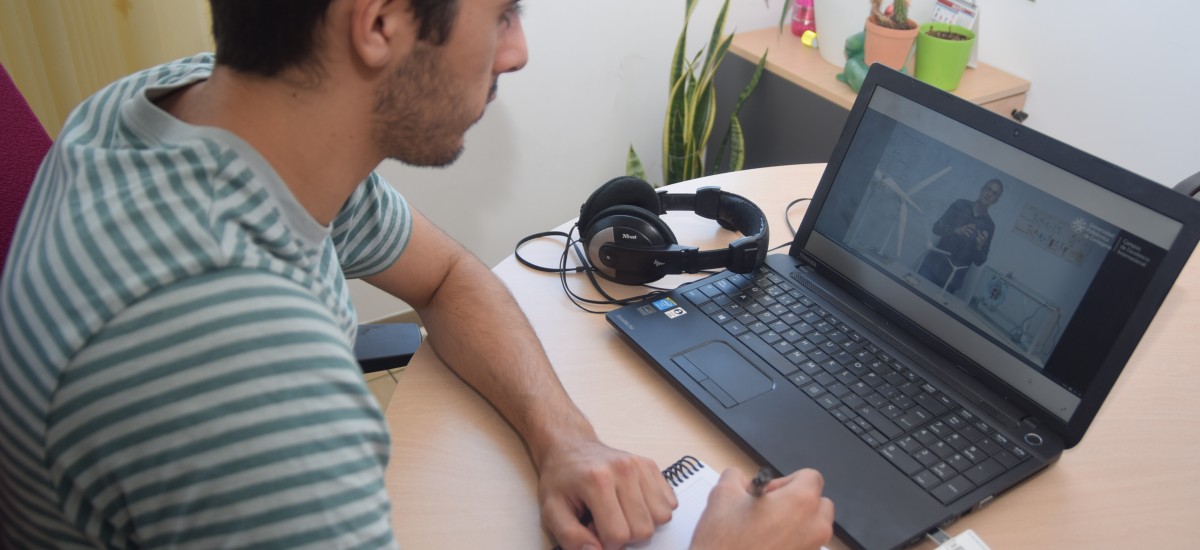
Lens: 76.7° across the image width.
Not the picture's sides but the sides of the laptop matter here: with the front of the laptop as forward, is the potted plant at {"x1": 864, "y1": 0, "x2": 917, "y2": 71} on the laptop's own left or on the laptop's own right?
on the laptop's own right

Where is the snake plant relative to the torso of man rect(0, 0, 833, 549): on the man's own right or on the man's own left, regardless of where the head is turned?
on the man's own left

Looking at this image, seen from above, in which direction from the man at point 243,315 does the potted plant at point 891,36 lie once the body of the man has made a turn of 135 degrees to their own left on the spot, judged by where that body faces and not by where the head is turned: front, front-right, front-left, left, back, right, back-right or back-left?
right

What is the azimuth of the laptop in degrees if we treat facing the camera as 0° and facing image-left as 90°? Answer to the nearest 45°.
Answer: approximately 45°

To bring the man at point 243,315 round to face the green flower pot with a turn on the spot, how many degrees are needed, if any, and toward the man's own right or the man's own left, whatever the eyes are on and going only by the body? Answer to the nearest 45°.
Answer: approximately 45° to the man's own left

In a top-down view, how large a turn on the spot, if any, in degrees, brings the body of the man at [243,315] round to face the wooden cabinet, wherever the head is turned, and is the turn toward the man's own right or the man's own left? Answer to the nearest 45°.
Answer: approximately 45° to the man's own left

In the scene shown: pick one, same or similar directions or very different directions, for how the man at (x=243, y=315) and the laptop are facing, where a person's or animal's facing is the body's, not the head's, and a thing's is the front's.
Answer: very different directions

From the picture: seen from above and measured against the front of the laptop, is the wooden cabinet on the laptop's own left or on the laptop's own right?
on the laptop's own right

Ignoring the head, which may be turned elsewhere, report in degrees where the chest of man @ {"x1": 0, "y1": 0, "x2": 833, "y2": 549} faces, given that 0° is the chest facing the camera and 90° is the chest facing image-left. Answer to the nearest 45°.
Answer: approximately 270°

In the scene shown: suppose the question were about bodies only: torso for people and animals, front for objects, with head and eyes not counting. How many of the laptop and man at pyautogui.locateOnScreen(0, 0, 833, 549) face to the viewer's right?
1
